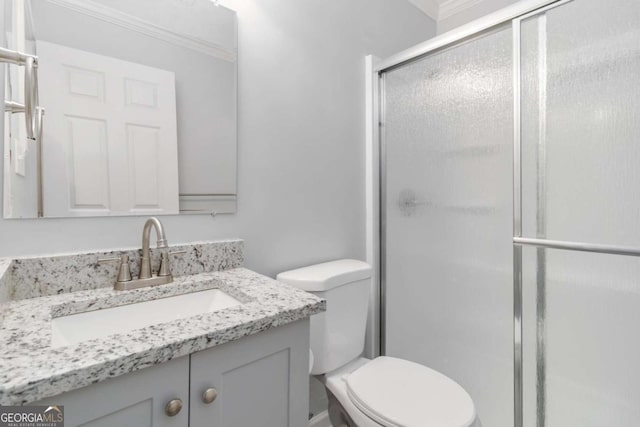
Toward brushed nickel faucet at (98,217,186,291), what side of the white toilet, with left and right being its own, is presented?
right

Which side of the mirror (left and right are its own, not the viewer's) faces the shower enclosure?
left

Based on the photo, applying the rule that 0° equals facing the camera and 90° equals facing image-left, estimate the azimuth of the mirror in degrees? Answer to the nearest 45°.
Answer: approximately 0°

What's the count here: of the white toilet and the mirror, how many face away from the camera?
0

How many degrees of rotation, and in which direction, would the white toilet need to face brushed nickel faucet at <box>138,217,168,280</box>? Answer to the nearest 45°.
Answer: approximately 90° to its right

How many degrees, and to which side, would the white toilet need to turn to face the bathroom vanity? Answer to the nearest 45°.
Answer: approximately 90° to its right

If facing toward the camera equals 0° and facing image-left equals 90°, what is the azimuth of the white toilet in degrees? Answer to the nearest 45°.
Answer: approximately 315°
